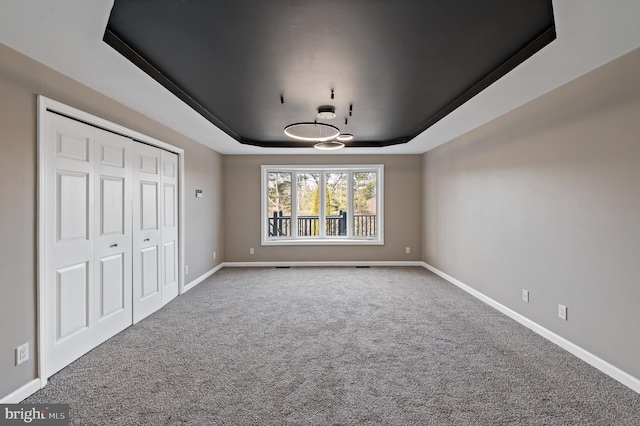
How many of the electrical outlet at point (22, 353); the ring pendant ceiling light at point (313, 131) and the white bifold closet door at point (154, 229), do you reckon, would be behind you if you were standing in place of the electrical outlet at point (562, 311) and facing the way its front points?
0

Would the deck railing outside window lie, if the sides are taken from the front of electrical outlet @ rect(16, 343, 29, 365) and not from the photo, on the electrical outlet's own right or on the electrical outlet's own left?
on the electrical outlet's own left

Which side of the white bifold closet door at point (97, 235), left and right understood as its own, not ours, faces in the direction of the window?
left

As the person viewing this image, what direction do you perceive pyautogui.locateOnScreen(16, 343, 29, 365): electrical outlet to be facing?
facing the viewer and to the right of the viewer

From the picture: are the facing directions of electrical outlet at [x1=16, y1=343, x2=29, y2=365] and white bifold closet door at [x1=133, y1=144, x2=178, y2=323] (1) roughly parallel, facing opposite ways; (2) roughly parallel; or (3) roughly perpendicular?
roughly parallel

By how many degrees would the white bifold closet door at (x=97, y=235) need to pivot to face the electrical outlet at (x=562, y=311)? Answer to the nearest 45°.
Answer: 0° — it already faces it

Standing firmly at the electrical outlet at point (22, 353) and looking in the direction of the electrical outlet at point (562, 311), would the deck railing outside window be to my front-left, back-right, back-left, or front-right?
front-left

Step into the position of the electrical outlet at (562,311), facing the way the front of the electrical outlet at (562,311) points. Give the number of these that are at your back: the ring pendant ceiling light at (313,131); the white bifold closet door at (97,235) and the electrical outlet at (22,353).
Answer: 0

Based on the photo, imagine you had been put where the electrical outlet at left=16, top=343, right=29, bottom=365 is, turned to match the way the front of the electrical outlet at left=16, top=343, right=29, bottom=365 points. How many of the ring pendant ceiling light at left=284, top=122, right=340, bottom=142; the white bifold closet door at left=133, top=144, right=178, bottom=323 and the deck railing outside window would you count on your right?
0

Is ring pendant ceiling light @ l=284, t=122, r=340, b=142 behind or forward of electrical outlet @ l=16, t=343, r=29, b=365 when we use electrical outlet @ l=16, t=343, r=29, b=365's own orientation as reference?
forward

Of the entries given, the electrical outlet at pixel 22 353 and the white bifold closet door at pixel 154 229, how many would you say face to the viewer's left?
0

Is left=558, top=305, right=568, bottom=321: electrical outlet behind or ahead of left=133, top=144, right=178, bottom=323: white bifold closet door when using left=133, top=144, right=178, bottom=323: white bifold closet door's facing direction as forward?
ahead

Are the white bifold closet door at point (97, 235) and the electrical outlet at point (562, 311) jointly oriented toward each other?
yes

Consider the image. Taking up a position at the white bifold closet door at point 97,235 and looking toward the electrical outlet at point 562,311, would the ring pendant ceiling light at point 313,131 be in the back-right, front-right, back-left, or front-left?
front-left

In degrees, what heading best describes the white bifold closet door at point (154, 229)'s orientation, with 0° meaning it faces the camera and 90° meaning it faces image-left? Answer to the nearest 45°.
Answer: approximately 315°

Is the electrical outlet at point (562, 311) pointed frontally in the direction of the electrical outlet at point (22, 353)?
yes

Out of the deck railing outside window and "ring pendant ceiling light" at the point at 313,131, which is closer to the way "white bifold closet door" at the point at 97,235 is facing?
the ring pendant ceiling light

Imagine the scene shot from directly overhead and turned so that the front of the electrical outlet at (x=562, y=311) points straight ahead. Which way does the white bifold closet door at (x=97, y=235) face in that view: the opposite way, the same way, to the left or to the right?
the opposite way
